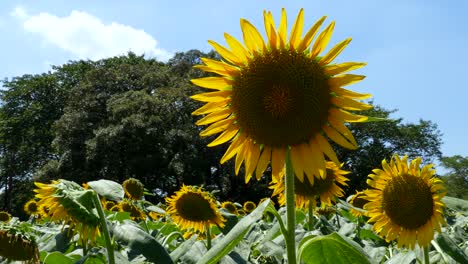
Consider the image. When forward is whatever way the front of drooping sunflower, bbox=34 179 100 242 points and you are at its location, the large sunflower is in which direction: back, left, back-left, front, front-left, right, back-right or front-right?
back-left

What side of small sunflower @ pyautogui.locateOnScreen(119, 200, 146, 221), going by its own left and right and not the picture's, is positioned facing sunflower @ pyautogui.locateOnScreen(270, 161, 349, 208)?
front

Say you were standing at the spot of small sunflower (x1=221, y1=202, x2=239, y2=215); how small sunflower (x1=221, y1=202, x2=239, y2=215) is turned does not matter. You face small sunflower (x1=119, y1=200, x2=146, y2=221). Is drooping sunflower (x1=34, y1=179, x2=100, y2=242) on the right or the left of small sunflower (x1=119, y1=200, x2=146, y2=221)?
left

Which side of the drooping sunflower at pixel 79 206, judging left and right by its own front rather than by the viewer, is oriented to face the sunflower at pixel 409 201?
back

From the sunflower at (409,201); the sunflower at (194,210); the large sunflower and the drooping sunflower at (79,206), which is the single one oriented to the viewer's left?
the drooping sunflower

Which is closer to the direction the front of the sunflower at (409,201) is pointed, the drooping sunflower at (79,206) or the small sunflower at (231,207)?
the drooping sunflower

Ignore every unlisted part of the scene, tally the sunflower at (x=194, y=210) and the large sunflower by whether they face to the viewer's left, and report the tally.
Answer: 0

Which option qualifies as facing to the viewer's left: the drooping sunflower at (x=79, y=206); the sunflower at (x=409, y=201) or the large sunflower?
the drooping sunflower

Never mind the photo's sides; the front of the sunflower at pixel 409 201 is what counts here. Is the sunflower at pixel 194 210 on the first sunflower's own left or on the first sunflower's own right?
on the first sunflower's own right

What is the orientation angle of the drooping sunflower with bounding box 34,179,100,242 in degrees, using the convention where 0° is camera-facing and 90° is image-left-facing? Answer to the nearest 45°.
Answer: approximately 90°
